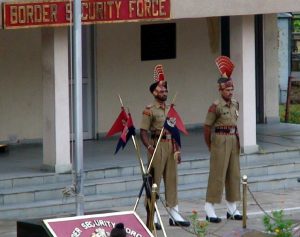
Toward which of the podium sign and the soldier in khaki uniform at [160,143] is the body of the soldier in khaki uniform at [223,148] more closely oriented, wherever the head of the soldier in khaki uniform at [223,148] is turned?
the podium sign

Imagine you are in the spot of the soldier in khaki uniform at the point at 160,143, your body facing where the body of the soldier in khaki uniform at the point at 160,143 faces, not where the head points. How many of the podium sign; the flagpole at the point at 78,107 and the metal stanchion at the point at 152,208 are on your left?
0

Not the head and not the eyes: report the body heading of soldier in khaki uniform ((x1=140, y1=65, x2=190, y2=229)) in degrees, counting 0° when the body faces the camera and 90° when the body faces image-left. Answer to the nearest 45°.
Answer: approximately 315°

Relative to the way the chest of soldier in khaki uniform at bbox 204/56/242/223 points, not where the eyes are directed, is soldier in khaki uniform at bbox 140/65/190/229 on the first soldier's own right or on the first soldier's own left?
on the first soldier's own right

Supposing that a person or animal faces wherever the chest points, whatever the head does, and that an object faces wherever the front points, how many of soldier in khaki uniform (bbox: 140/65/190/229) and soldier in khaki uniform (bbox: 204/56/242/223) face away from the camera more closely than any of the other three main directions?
0

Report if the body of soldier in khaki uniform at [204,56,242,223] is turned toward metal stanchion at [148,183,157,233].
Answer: no

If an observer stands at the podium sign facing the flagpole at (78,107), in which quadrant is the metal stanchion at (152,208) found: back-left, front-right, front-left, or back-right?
front-right

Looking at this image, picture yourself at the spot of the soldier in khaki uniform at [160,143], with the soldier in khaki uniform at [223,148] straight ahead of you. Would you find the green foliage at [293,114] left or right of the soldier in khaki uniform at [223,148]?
left

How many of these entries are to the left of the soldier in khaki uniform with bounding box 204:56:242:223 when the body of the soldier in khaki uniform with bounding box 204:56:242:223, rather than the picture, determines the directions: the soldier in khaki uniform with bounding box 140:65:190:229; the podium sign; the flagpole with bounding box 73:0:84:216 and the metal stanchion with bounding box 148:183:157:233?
0

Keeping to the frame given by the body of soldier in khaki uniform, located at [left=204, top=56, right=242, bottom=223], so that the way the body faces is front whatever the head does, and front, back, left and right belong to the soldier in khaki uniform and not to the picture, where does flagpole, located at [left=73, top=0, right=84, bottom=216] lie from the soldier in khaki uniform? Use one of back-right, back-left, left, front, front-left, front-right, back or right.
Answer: right

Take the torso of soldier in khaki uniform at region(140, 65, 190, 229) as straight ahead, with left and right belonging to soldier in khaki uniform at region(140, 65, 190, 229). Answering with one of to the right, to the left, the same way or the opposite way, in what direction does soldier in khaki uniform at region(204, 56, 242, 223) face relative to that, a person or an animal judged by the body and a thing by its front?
the same way

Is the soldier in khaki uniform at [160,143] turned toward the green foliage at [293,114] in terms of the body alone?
no

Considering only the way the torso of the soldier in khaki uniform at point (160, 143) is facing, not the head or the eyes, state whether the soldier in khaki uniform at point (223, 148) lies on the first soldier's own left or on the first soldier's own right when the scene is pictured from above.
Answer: on the first soldier's own left

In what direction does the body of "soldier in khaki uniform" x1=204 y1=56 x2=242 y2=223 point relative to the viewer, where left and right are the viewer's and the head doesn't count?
facing the viewer and to the right of the viewer
